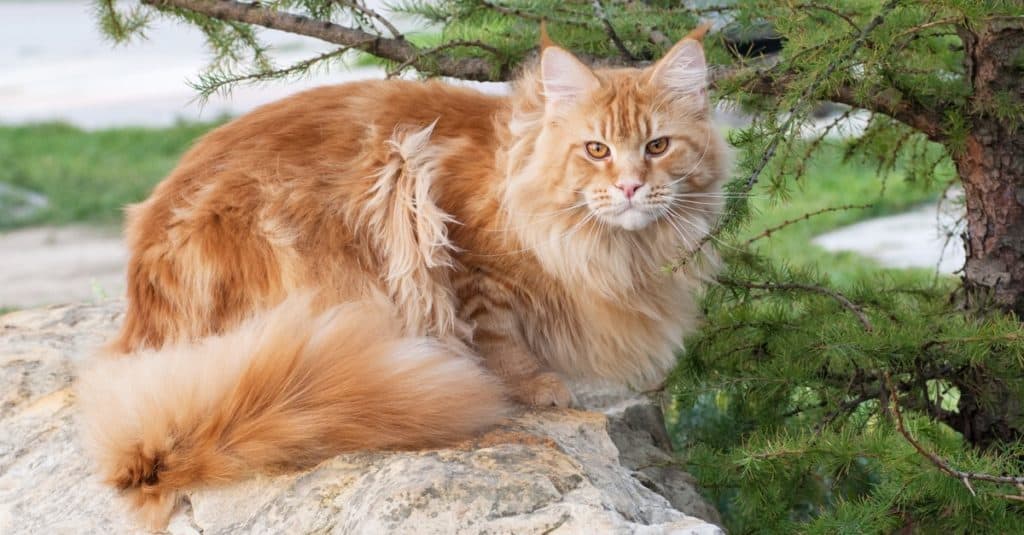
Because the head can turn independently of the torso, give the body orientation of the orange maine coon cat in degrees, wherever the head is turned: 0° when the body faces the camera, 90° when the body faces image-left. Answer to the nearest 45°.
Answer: approximately 270°
